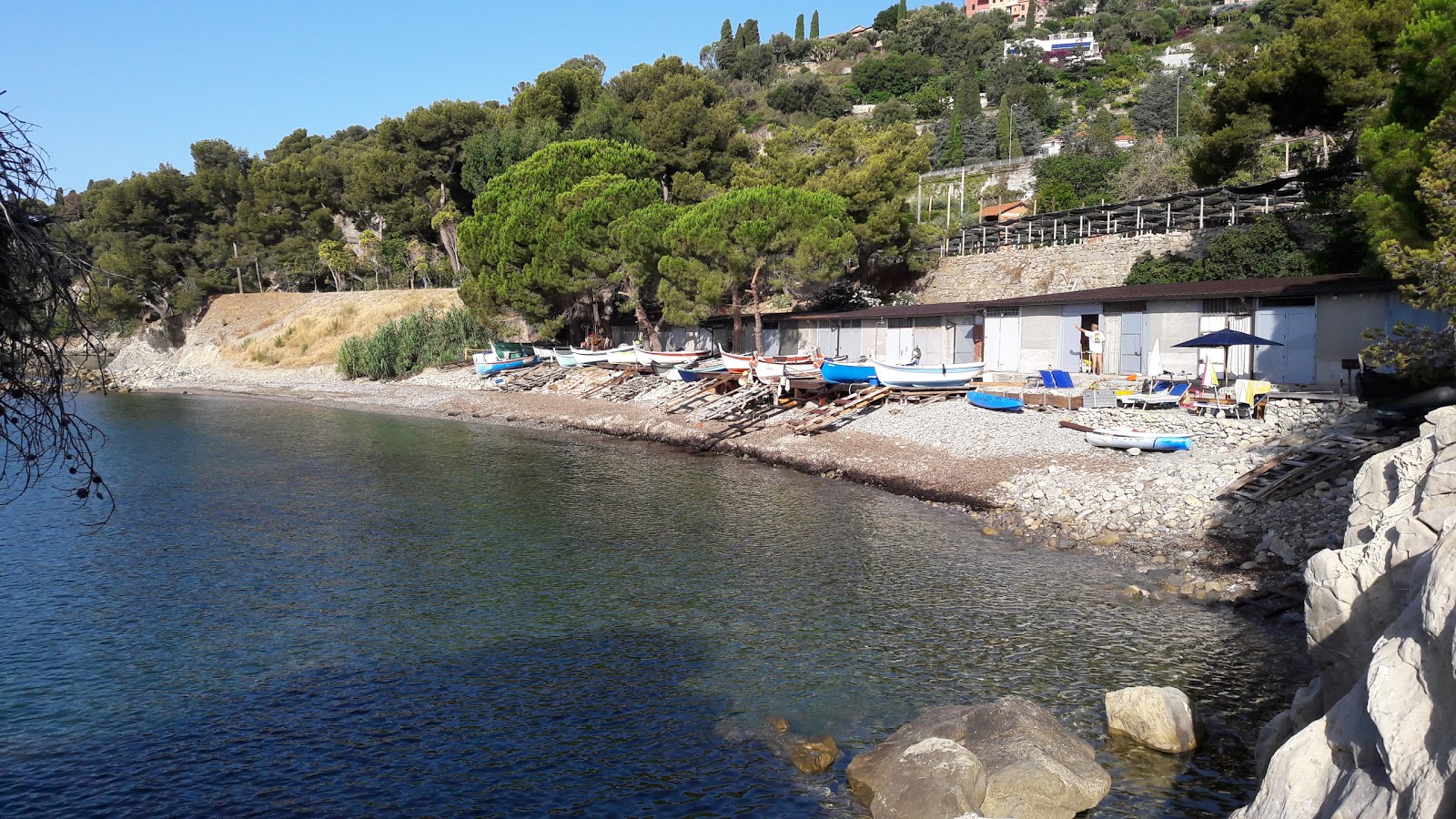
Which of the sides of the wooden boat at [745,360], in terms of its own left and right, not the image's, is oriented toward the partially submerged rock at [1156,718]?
left

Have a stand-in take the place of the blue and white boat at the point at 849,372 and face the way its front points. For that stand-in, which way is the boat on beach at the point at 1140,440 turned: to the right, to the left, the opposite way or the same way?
the same way

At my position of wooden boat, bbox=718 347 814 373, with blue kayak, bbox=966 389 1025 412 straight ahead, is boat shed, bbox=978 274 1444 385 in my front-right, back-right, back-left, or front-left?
front-left

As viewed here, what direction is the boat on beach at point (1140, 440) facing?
to the viewer's left

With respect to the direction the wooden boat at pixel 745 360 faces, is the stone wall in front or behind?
behind

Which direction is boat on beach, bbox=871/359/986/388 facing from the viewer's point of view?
to the viewer's left

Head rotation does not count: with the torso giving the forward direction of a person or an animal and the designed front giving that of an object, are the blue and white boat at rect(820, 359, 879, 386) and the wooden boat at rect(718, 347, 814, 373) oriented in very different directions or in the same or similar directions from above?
same or similar directions

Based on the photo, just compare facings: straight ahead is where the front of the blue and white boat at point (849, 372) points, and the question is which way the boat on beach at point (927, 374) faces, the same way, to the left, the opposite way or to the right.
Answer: the same way

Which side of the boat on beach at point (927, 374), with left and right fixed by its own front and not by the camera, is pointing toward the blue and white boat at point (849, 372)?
front
